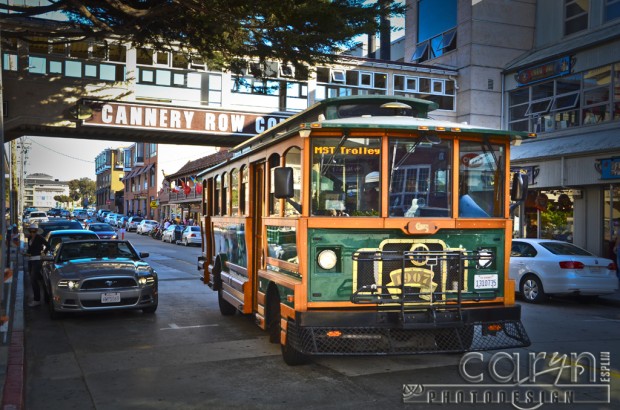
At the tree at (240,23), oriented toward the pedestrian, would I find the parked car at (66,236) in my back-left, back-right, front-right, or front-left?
front-right

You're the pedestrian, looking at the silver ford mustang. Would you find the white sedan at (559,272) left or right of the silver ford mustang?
left

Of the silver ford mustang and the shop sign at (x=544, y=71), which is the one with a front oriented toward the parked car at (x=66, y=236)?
the shop sign

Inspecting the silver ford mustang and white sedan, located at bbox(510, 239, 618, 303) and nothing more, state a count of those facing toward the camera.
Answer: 1

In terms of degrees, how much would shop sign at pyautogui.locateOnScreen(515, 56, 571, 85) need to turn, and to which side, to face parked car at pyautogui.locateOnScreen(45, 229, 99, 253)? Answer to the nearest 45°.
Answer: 0° — it already faces it

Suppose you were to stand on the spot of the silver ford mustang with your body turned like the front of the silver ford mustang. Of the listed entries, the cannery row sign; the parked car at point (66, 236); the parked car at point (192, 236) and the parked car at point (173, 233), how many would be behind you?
4

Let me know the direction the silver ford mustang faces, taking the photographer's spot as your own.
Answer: facing the viewer

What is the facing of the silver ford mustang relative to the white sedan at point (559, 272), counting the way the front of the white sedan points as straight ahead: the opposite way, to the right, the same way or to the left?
the opposite way

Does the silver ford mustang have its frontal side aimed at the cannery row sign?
no

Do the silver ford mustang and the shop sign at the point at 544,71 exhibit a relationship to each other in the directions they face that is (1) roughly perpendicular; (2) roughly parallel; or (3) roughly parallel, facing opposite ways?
roughly perpendicular

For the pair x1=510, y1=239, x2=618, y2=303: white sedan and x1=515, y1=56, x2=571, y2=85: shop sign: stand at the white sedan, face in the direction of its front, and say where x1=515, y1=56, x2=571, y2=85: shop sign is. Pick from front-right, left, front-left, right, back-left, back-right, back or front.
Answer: front-right

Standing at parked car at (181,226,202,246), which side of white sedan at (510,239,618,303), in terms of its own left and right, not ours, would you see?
front

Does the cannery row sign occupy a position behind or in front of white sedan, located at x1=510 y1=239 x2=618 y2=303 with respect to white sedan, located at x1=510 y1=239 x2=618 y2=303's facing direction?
in front

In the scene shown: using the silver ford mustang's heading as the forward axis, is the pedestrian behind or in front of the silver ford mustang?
behind

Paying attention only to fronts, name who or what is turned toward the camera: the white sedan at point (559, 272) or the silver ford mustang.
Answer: the silver ford mustang

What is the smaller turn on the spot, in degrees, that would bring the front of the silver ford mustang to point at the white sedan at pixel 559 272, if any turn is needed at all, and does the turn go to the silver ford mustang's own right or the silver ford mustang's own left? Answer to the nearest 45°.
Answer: approximately 90° to the silver ford mustang's own left

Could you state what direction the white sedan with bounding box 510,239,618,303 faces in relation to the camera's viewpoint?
facing away from the viewer and to the left of the viewer
